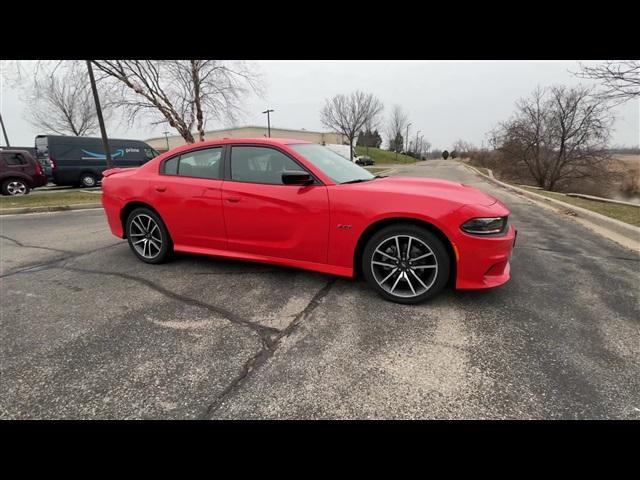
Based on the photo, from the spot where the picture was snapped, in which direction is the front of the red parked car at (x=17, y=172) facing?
facing to the left of the viewer

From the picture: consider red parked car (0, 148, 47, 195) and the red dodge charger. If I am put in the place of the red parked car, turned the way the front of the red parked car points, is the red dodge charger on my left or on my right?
on my left

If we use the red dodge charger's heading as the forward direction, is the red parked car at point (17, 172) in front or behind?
behind

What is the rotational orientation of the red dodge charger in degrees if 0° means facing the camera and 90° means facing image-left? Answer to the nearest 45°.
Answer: approximately 315°
